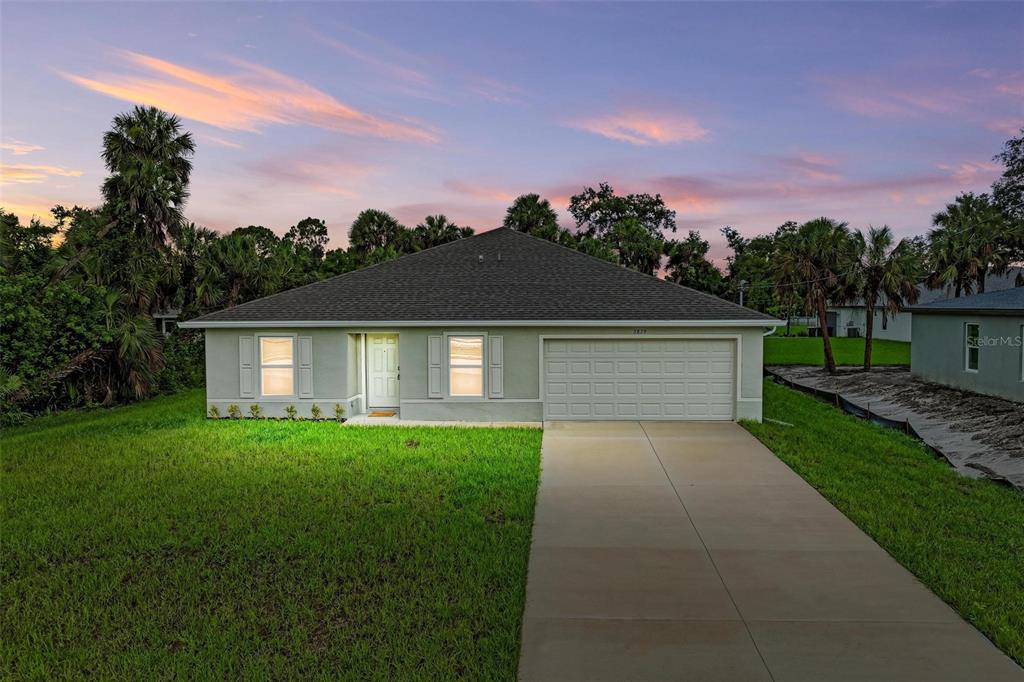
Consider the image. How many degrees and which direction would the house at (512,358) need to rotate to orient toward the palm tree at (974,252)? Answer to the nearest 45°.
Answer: approximately 135° to its left

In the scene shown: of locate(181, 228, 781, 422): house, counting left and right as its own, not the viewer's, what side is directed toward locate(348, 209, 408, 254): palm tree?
back

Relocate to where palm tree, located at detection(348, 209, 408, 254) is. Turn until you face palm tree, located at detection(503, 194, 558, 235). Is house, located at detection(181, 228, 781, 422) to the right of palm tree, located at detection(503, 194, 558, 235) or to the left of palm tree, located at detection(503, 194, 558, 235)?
right

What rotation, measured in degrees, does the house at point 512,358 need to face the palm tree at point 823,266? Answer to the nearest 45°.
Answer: approximately 135° to its left

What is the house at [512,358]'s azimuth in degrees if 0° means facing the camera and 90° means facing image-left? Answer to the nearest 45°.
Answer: approximately 0°

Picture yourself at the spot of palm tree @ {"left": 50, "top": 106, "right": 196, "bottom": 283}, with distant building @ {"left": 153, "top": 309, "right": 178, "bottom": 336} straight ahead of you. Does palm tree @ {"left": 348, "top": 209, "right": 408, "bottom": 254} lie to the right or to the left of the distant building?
right

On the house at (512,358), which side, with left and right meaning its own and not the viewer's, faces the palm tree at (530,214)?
back

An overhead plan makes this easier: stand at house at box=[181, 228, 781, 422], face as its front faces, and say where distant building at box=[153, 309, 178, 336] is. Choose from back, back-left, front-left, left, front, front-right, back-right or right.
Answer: back-right

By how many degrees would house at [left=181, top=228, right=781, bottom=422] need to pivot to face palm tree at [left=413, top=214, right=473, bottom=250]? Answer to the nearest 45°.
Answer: approximately 180°

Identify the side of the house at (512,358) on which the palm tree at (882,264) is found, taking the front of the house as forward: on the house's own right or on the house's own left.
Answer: on the house's own left

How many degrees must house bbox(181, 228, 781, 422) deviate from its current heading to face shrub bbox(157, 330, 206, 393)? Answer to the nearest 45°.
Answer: approximately 135° to its right
